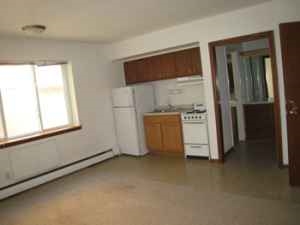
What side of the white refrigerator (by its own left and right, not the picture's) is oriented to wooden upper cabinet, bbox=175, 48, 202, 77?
left

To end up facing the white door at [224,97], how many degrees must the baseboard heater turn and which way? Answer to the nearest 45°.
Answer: approximately 45° to its left

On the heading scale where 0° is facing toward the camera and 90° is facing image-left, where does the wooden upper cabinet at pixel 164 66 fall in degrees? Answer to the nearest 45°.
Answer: approximately 45°

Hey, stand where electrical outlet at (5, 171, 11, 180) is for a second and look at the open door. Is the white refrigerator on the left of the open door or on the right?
left

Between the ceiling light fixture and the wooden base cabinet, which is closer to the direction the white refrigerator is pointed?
the ceiling light fixture

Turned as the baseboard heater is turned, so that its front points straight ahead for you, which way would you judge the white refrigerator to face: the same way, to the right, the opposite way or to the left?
to the right

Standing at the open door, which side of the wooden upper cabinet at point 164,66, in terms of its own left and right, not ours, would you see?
left

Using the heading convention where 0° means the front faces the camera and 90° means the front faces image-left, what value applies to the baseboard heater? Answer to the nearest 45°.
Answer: approximately 315°

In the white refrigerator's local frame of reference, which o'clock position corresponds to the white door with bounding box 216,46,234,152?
The white door is roughly at 8 o'clock from the white refrigerator.

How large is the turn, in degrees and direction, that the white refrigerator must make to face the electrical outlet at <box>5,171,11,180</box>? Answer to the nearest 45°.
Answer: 0° — it already faces it
